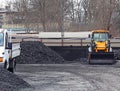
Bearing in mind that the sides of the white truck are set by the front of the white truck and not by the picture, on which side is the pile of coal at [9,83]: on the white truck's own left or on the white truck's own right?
on the white truck's own left

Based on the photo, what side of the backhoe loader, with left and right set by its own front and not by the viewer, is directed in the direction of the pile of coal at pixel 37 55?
right

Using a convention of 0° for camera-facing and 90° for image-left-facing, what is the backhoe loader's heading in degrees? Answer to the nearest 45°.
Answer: approximately 0°

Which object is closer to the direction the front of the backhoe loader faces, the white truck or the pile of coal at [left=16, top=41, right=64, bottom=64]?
the white truck
